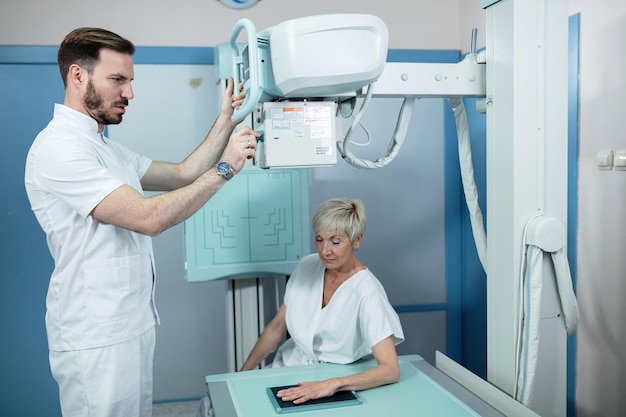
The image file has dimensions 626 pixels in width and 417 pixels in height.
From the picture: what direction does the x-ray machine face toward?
to the viewer's left

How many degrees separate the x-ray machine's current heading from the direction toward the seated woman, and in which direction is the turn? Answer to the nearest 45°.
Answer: approximately 45° to its right

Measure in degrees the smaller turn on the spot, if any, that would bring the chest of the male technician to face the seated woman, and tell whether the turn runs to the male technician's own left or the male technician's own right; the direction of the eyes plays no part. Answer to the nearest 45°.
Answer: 0° — they already face them

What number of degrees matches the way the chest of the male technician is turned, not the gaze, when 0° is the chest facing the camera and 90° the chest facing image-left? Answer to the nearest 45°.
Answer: approximately 270°

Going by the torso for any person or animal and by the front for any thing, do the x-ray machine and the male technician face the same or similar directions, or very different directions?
very different directions

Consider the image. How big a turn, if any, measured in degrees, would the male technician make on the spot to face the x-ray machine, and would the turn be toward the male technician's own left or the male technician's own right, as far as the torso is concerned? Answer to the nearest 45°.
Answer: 0° — they already face it

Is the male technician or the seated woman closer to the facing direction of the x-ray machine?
the male technician

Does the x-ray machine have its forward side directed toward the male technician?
yes

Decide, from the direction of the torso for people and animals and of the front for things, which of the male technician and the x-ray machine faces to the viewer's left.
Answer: the x-ray machine

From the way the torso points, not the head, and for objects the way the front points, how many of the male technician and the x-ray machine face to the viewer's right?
1
